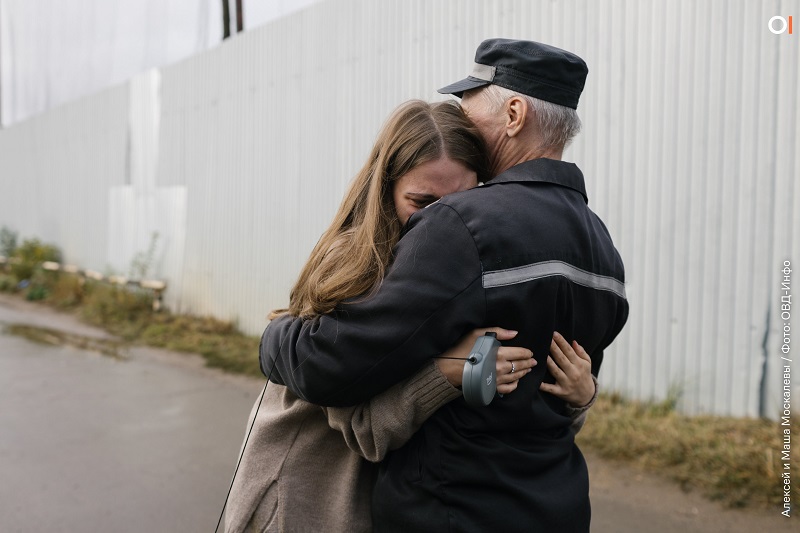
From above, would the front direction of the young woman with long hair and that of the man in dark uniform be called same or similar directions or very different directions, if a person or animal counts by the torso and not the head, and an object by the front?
very different directions

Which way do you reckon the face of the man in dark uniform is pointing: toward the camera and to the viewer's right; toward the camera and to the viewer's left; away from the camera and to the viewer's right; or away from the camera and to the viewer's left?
away from the camera and to the viewer's left

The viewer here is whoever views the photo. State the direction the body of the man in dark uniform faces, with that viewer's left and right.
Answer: facing away from the viewer and to the left of the viewer

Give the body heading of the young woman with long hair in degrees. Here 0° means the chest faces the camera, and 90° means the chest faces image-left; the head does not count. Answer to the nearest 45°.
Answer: approximately 315°
